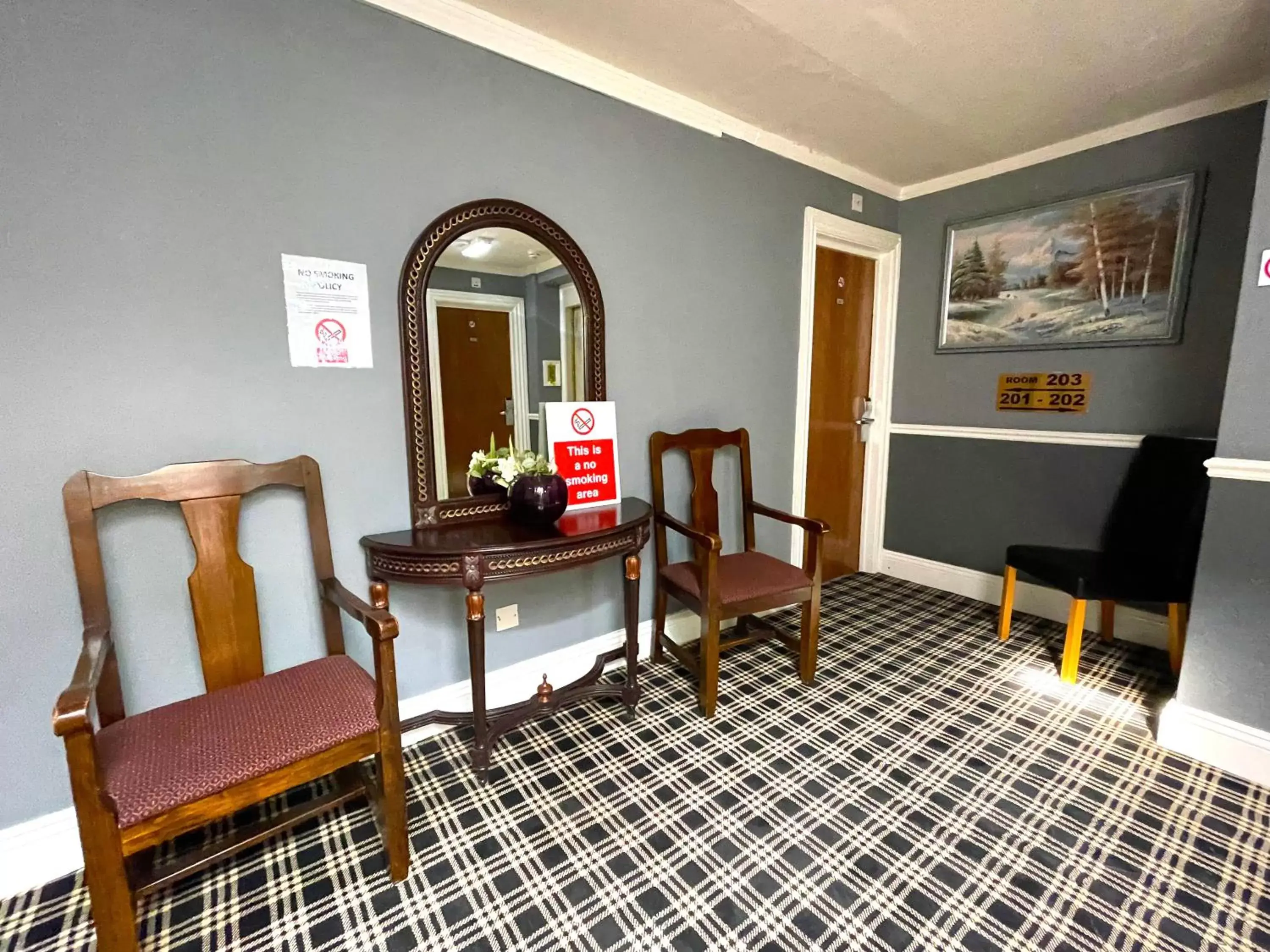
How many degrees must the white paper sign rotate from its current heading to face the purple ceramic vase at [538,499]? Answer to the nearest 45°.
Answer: approximately 90° to its left

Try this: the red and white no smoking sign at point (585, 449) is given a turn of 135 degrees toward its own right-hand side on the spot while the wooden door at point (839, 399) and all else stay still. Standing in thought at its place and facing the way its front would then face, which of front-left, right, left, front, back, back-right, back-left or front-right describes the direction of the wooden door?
back-right

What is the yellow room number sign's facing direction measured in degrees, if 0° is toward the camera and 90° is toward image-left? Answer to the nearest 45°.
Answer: approximately 0°

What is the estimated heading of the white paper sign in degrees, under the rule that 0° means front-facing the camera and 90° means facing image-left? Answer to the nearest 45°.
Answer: approximately 0°
